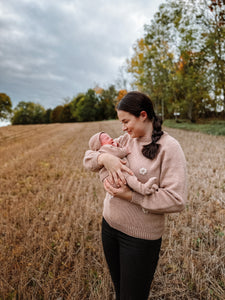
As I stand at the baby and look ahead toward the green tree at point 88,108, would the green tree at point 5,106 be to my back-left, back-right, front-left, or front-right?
front-left

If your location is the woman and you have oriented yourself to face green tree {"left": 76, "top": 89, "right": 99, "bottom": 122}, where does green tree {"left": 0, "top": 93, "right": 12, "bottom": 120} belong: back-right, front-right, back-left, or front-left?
front-left

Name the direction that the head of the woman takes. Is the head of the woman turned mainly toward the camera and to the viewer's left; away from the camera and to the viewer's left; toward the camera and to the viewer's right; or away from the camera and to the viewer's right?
toward the camera and to the viewer's left

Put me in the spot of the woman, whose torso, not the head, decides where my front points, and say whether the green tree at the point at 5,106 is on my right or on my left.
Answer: on my right

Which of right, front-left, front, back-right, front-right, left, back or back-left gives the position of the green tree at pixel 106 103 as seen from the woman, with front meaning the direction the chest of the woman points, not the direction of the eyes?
back-right

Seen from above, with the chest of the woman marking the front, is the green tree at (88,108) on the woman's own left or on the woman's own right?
on the woman's own right

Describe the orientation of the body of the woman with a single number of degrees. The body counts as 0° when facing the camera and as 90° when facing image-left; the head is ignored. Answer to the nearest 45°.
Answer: approximately 45°

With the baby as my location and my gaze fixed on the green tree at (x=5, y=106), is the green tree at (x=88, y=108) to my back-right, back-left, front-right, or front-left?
front-right
